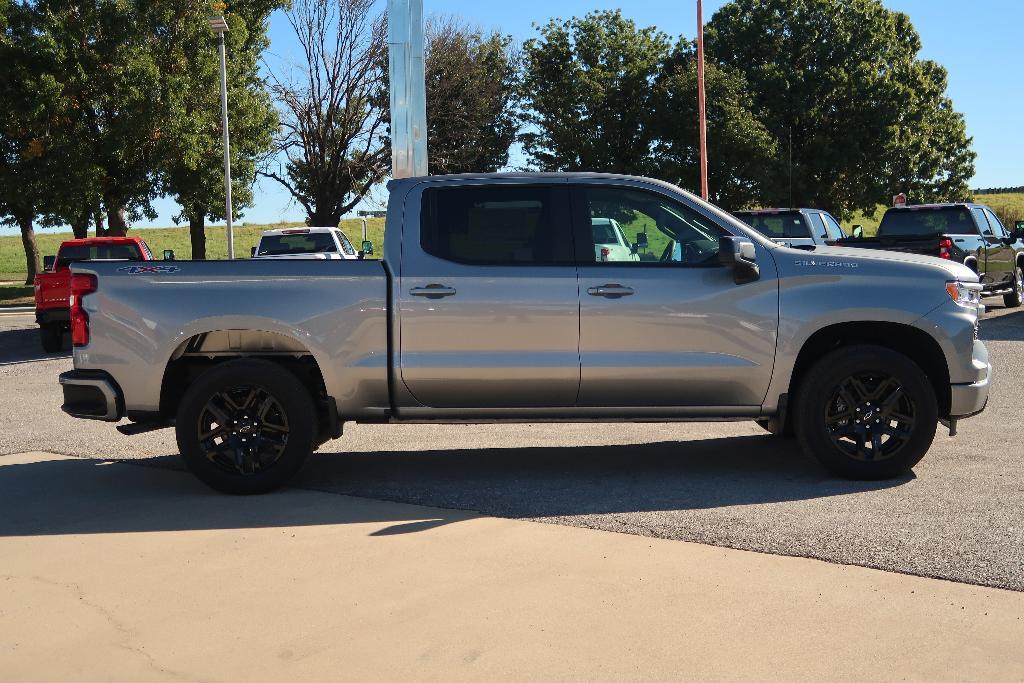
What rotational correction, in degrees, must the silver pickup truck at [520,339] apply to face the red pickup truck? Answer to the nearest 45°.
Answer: approximately 135° to its left

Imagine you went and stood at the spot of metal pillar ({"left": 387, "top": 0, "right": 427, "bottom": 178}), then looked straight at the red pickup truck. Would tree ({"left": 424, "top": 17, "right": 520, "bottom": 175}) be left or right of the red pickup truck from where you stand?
right

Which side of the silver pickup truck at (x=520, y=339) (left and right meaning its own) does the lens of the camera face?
right

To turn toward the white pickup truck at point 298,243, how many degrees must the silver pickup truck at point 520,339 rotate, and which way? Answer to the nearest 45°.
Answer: approximately 90° to its left

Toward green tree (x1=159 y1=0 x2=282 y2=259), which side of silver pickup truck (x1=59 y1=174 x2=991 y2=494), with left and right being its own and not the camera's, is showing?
left

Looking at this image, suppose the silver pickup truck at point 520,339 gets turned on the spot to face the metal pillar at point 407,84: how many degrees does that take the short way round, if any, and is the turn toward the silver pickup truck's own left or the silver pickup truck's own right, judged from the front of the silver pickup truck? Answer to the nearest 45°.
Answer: approximately 90° to the silver pickup truck's own left

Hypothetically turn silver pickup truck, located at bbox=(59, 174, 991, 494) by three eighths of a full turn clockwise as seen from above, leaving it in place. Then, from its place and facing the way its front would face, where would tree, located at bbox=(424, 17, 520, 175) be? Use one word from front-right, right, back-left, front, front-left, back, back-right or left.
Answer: back-right
